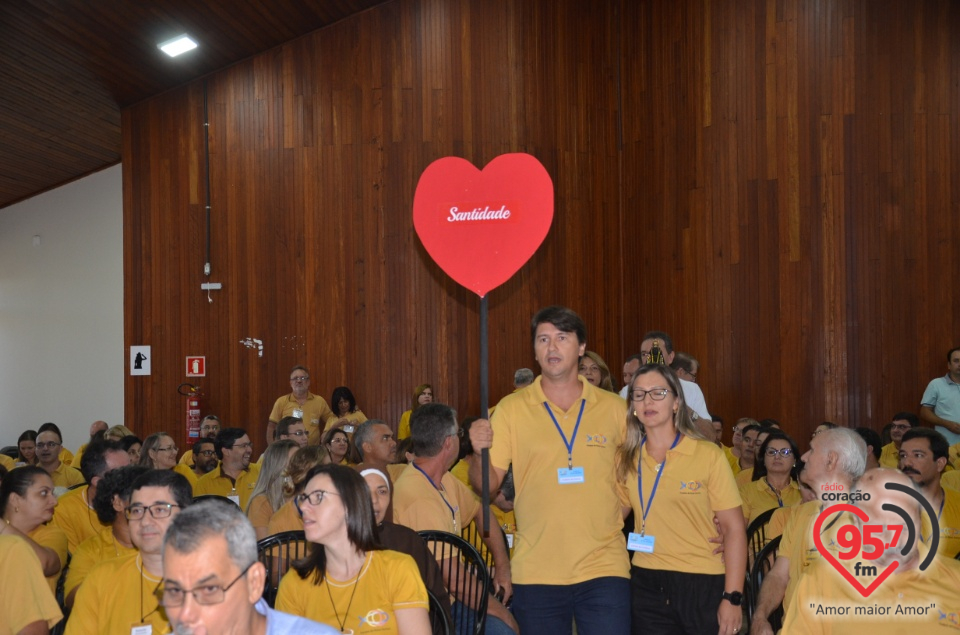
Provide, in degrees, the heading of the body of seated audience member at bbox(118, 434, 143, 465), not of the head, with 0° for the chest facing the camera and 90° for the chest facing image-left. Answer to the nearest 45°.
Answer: approximately 315°

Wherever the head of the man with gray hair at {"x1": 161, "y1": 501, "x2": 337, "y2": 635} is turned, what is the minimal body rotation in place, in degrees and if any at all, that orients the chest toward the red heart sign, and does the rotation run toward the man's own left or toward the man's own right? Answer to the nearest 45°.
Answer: approximately 180°

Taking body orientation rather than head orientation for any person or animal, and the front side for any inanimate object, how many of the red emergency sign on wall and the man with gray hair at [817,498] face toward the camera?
1

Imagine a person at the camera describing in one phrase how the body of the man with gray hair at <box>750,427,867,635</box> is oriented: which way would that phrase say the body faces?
to the viewer's left

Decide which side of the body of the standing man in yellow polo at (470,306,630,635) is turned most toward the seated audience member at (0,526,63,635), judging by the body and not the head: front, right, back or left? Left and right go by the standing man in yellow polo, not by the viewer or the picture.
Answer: right

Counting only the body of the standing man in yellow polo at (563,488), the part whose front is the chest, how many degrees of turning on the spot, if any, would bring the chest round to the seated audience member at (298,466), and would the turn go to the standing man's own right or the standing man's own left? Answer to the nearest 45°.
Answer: approximately 135° to the standing man's own right

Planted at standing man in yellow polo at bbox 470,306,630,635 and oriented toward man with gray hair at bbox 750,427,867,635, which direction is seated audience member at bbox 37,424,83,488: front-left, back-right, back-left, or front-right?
back-left

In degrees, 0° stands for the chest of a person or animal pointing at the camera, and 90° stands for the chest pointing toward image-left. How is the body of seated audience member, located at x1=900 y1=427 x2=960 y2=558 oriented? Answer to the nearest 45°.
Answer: approximately 45°

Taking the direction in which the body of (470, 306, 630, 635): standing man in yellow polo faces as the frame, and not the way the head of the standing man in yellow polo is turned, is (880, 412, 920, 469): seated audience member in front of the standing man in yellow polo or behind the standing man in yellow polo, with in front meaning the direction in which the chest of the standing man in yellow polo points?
behind
